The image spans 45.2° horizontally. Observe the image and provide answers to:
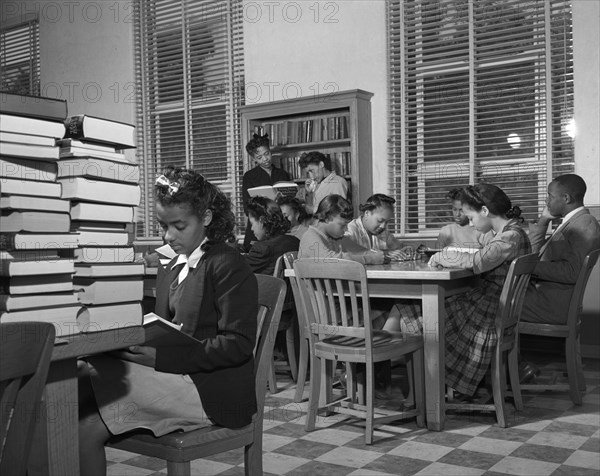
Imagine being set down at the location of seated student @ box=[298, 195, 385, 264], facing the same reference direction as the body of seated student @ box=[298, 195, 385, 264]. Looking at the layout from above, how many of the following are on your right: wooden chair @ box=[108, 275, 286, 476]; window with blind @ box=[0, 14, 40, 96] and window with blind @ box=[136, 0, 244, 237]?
1

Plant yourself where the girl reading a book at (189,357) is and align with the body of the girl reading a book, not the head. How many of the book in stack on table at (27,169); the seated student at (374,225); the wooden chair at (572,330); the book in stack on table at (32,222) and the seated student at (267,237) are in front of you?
2

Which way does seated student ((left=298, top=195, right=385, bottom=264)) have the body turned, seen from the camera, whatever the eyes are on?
to the viewer's right

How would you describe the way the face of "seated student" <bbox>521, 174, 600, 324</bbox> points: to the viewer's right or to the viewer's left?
to the viewer's left

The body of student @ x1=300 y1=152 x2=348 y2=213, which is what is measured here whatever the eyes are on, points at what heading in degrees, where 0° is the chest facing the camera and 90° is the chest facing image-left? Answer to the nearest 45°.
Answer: approximately 45°

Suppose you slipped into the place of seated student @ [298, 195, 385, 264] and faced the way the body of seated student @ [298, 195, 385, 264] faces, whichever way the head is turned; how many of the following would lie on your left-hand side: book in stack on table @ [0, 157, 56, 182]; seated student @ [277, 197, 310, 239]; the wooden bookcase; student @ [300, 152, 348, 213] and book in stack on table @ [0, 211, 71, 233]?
3

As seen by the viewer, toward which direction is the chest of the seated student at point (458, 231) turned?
toward the camera

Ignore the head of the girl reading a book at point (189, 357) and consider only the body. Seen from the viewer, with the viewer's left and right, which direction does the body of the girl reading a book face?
facing the viewer and to the left of the viewer

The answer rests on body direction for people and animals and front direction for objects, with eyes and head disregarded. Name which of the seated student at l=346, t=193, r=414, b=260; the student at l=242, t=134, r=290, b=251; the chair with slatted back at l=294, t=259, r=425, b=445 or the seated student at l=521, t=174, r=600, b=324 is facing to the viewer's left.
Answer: the seated student at l=521, t=174, r=600, b=324

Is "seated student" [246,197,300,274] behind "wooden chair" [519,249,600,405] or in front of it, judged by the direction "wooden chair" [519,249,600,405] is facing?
in front

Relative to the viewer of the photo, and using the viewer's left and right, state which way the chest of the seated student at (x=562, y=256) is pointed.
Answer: facing to the left of the viewer

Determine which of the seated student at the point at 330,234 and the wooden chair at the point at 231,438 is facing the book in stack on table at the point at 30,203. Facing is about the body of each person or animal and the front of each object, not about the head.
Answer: the wooden chair
